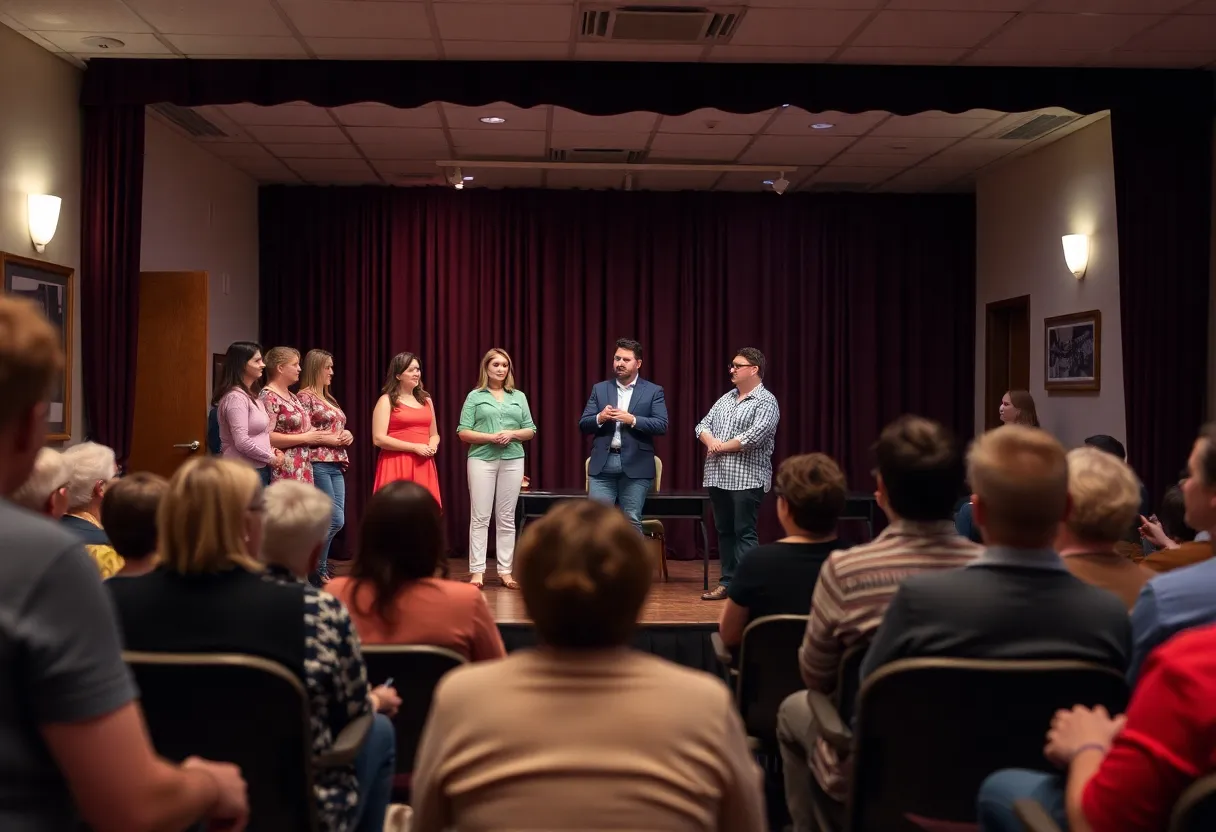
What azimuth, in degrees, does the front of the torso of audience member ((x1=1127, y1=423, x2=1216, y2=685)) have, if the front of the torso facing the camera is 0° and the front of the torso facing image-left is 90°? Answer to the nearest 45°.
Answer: approximately 135°

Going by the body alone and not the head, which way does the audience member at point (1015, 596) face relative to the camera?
away from the camera

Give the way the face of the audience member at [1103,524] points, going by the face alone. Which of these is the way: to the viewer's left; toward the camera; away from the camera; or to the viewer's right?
away from the camera

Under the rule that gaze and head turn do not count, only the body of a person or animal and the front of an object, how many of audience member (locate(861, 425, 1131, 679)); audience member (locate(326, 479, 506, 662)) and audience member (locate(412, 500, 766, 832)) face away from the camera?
3

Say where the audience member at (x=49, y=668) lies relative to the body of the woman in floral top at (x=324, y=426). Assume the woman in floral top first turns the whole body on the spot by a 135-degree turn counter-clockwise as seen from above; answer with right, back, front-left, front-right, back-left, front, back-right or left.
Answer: back

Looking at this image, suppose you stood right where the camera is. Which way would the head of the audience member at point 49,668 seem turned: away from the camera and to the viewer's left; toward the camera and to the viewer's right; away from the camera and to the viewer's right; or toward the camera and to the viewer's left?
away from the camera and to the viewer's right

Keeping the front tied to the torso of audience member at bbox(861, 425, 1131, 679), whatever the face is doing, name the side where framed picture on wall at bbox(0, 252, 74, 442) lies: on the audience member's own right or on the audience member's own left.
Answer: on the audience member's own left

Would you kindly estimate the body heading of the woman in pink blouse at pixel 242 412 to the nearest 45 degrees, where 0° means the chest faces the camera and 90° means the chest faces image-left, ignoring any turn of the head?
approximately 270°

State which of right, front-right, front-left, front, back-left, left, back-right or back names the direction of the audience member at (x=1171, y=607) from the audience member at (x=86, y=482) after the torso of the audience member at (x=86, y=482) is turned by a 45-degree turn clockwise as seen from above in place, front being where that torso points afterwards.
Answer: front-right

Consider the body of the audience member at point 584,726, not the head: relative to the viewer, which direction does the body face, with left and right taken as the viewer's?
facing away from the viewer

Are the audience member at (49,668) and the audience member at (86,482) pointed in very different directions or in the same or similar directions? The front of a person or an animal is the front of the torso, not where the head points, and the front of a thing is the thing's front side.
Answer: same or similar directions

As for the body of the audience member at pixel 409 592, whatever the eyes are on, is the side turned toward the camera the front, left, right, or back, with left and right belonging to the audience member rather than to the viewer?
back

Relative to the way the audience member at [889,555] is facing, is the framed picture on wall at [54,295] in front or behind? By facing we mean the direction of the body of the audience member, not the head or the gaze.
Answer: in front

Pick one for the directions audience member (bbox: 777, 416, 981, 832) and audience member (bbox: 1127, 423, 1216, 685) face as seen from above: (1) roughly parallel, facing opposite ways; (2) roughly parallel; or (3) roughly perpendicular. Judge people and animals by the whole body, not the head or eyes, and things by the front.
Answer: roughly parallel

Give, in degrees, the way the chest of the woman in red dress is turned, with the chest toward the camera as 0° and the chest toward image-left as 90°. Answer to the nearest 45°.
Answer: approximately 315°

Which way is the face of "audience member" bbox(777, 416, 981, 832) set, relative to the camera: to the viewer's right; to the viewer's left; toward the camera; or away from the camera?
away from the camera

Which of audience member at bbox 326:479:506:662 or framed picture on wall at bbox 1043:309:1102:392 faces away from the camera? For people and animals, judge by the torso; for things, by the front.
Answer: the audience member
